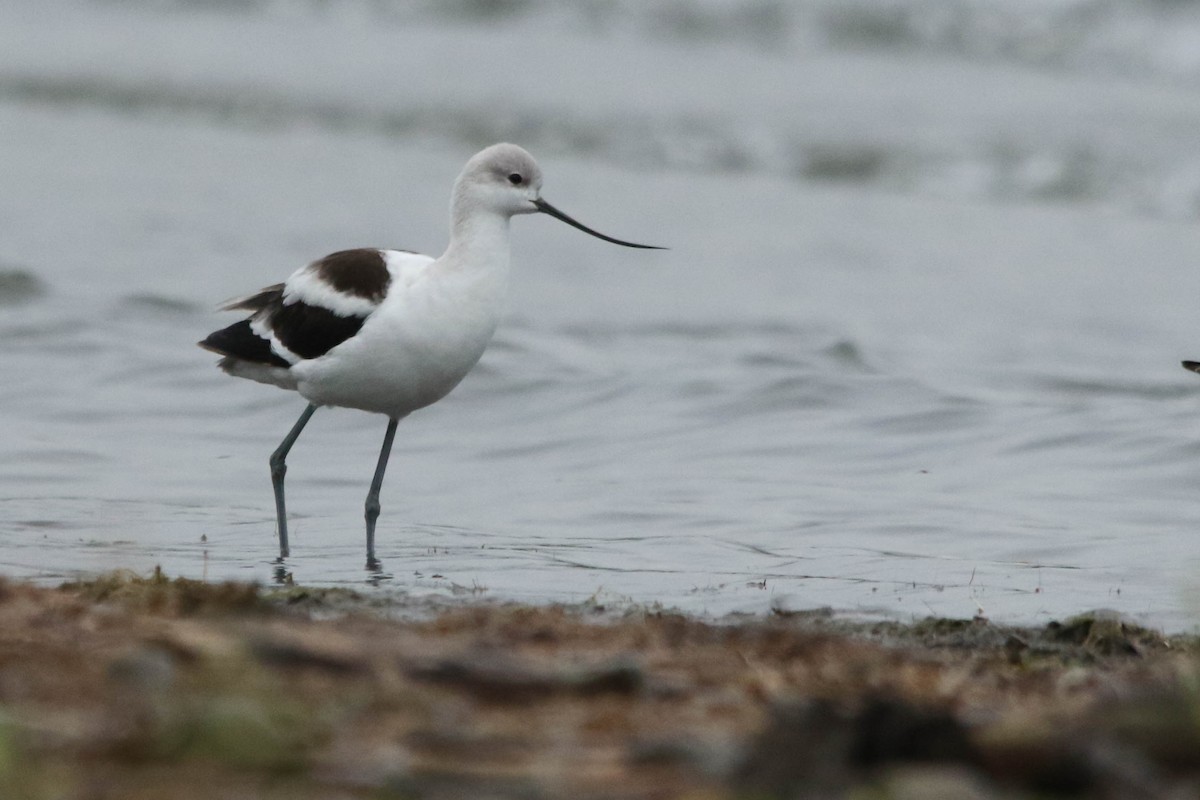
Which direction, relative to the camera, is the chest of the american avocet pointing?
to the viewer's right
